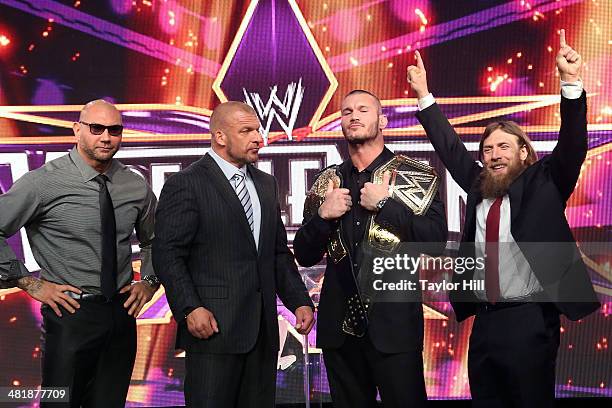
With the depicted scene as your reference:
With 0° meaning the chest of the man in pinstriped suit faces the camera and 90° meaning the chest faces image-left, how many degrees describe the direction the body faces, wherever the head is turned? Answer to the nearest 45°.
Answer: approximately 315°

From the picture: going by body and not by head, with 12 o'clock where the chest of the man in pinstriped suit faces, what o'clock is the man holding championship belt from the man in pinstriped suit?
The man holding championship belt is roughly at 10 o'clock from the man in pinstriped suit.

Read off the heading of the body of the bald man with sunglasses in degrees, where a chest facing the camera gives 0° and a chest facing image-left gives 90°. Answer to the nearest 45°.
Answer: approximately 315°

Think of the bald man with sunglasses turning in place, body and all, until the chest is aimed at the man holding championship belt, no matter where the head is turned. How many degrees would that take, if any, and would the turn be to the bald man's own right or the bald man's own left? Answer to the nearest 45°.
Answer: approximately 45° to the bald man's own left

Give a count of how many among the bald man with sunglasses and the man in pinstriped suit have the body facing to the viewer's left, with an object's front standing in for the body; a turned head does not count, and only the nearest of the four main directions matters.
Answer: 0

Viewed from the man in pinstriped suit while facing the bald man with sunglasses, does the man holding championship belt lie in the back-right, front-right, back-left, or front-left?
back-right
